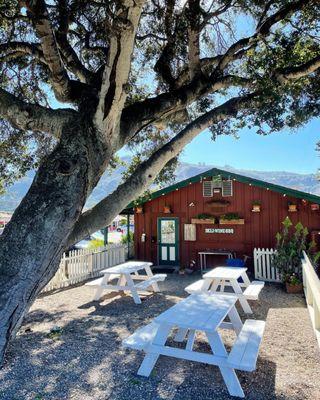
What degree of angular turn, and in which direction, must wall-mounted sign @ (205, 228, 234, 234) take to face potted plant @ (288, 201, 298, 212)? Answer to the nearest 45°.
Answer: approximately 90° to its left

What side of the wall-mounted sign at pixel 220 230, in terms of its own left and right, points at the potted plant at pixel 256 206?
left

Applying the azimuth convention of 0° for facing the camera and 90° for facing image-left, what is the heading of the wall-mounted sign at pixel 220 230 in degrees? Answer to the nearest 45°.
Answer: approximately 0°

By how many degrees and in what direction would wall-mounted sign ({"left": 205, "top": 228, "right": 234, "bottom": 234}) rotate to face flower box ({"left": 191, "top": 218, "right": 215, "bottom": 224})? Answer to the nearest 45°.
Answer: approximately 90° to its right

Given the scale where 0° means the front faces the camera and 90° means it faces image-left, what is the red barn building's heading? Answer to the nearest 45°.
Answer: approximately 0°

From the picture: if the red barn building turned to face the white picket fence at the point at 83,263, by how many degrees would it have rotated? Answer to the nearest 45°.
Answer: approximately 45° to its right

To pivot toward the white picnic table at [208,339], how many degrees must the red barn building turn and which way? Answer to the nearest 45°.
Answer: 0° — it already faces it

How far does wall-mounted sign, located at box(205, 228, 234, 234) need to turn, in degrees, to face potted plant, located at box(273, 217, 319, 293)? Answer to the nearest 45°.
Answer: approximately 45° to its left
